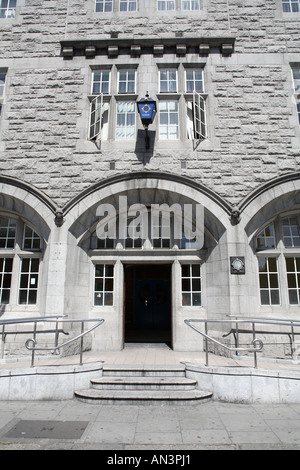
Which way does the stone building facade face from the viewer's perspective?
toward the camera
